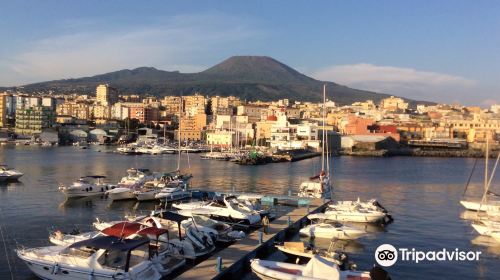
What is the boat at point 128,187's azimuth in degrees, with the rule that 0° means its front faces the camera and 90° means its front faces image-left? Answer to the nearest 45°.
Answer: approximately 45°

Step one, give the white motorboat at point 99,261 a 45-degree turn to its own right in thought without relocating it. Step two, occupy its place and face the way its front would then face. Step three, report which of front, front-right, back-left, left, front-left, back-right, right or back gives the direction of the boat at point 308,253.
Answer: right

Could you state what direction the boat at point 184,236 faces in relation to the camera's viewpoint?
facing away from the viewer and to the left of the viewer

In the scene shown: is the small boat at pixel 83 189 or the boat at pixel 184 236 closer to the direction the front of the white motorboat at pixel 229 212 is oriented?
the small boat

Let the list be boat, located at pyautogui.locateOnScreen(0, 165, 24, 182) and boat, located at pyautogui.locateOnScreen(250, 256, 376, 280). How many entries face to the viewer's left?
1

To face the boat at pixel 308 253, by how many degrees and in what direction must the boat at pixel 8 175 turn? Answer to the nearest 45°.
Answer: approximately 90° to its right

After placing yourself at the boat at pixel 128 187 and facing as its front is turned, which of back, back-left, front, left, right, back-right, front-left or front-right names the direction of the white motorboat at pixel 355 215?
left

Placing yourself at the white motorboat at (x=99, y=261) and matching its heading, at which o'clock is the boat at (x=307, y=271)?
The boat is roughly at 5 o'clock from the white motorboat.

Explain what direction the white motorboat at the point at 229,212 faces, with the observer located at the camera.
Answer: facing away from the viewer and to the left of the viewer

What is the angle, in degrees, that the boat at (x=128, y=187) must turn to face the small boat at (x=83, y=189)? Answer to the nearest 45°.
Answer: approximately 45° to its right
